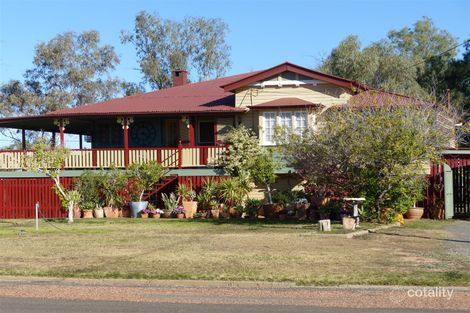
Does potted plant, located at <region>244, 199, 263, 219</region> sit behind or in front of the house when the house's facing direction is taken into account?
in front

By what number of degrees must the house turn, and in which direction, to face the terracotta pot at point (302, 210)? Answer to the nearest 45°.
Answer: approximately 45° to its left

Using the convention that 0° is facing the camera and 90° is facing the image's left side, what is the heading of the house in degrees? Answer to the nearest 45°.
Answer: approximately 0°

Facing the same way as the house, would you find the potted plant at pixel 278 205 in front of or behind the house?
in front

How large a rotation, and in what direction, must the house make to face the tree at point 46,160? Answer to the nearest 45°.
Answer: approximately 45° to its right
